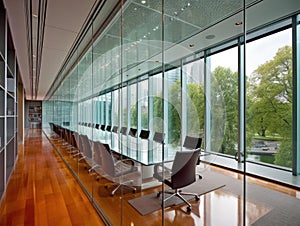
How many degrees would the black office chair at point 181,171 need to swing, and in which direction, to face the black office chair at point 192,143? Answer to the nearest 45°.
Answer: approximately 45° to its right

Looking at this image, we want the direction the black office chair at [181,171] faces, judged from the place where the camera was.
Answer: facing away from the viewer and to the left of the viewer

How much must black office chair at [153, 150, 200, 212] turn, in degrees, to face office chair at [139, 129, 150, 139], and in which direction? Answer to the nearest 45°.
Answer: approximately 45° to its right

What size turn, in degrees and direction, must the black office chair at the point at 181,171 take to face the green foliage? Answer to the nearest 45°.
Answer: approximately 135° to its right

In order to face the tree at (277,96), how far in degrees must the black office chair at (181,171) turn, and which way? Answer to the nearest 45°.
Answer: approximately 135° to its right

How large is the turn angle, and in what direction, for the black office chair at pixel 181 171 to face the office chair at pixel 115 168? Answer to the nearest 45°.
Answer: approximately 45° to its left
